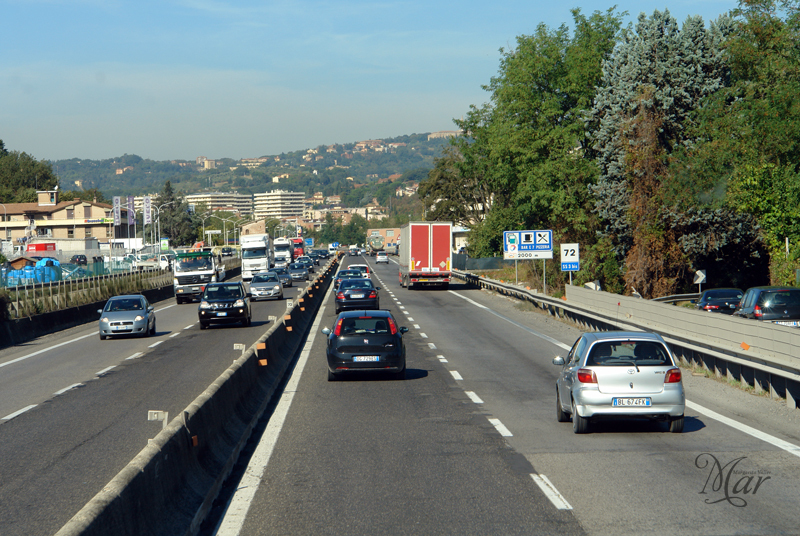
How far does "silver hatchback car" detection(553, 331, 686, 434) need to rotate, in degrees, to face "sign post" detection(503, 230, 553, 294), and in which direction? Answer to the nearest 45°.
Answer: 0° — it already faces it

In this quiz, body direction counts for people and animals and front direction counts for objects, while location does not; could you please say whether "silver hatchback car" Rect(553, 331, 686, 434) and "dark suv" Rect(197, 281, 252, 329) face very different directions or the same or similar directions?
very different directions

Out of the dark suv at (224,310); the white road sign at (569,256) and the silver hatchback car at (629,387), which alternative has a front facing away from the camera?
the silver hatchback car

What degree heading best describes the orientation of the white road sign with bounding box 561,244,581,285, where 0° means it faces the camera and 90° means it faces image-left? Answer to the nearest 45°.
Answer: approximately 0°

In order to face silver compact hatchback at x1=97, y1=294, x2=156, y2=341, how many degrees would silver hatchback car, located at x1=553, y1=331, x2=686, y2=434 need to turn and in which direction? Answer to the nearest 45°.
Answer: approximately 45° to its left

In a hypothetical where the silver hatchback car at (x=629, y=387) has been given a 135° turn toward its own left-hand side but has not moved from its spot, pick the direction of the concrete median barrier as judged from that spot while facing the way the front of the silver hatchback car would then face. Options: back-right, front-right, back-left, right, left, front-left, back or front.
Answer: front

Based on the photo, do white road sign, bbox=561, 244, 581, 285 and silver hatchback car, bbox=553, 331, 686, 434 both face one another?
yes

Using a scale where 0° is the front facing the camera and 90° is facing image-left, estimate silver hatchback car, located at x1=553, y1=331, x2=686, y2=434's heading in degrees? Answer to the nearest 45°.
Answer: approximately 180°
